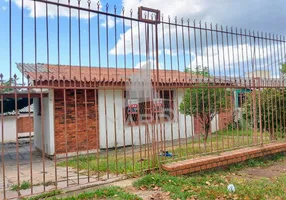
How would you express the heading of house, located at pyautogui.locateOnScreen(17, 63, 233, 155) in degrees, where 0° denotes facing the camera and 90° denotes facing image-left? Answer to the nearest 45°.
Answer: approximately 315°
